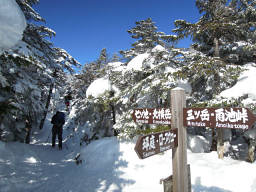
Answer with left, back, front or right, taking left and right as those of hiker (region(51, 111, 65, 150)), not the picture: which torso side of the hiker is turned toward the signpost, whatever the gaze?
back

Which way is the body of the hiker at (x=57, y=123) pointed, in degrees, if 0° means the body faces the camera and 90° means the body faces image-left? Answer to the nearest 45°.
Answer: approximately 180°
